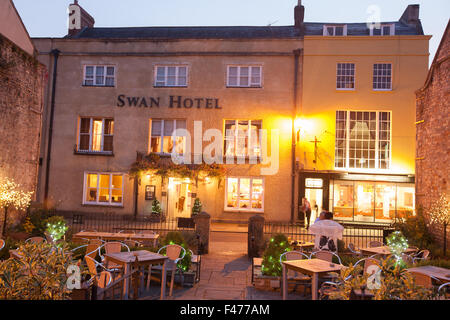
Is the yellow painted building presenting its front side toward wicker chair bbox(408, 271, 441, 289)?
yes

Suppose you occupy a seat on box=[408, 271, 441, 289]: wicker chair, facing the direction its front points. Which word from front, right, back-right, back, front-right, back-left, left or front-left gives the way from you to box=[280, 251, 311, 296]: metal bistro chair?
back-left

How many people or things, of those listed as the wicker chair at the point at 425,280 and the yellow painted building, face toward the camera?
1

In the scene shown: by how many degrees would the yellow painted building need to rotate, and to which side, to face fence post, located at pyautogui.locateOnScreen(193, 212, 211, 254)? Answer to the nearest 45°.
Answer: approximately 45° to its right

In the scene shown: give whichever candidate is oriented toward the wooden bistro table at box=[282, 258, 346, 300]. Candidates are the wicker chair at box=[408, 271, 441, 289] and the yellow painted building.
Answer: the yellow painted building

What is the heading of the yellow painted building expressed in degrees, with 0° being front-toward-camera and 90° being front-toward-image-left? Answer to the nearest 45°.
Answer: approximately 0°
